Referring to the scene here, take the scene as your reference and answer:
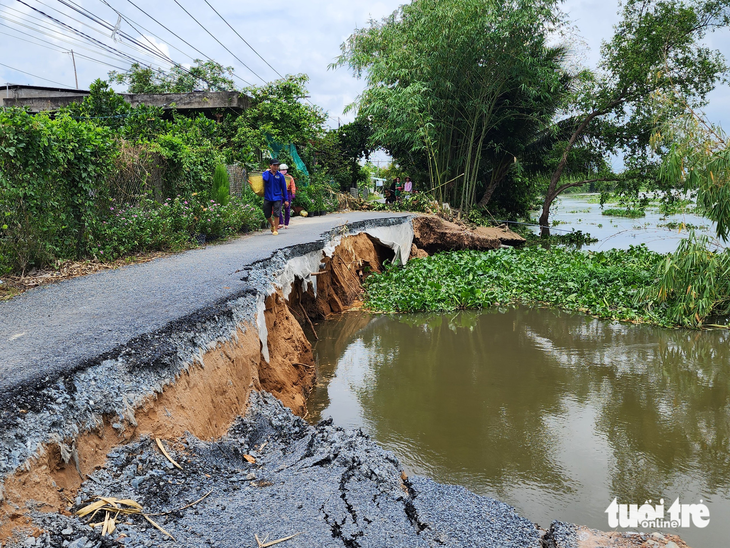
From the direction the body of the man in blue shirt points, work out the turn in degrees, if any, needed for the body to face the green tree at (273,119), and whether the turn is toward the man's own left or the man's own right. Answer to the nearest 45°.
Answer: approximately 180°

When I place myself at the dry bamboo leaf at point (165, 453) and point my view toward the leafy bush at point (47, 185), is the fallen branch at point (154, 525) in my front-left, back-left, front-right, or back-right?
back-left

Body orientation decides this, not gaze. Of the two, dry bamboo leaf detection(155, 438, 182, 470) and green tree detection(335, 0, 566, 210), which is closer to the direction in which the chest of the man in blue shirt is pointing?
the dry bamboo leaf

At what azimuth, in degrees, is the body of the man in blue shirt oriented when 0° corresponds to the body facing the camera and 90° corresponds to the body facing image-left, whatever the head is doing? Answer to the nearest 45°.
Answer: approximately 0°

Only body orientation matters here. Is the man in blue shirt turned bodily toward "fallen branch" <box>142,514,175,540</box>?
yes

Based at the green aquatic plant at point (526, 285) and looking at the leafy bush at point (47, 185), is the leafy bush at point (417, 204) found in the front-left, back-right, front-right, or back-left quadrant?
back-right

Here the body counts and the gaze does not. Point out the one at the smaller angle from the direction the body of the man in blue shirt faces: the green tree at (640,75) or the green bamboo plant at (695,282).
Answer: the green bamboo plant

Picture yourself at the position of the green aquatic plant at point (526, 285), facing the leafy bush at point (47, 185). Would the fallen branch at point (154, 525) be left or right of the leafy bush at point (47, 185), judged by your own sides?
left

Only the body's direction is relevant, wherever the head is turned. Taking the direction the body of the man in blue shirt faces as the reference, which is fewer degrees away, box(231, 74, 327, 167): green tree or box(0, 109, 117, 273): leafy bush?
the leafy bush

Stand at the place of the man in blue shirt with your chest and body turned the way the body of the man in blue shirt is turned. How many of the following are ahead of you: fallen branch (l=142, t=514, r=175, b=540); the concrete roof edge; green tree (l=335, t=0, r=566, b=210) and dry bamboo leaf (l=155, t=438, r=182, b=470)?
2

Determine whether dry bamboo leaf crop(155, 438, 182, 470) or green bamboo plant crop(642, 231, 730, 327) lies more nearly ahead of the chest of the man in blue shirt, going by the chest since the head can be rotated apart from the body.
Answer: the dry bamboo leaf

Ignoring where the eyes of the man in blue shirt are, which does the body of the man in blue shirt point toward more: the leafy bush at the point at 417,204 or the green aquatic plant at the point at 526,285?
the green aquatic plant

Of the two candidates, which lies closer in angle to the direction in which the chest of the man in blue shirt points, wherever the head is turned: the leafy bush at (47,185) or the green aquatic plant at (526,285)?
the leafy bush
